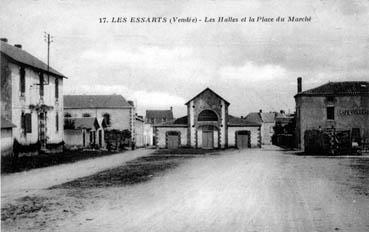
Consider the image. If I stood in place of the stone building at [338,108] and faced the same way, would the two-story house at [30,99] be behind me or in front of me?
in front

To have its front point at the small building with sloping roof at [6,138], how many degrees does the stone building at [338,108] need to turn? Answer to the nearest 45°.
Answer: approximately 45° to its right

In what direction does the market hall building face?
toward the camera

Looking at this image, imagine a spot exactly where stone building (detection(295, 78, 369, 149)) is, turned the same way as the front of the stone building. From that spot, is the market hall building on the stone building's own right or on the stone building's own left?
on the stone building's own right

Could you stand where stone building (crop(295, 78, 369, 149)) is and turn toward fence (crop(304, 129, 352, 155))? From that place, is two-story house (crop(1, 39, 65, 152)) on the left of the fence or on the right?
right

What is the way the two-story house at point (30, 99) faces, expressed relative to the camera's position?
facing the viewer and to the right of the viewer

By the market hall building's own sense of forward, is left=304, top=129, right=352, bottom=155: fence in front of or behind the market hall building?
in front

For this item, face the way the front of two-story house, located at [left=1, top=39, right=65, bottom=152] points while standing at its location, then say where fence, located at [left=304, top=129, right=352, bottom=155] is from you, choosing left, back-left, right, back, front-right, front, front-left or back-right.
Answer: front-left

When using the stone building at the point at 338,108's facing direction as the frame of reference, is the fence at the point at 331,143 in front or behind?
in front

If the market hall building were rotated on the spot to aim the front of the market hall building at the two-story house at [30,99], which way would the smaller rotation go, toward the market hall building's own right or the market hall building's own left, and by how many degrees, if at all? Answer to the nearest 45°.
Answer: approximately 45° to the market hall building's own right

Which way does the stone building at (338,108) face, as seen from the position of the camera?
facing the viewer
